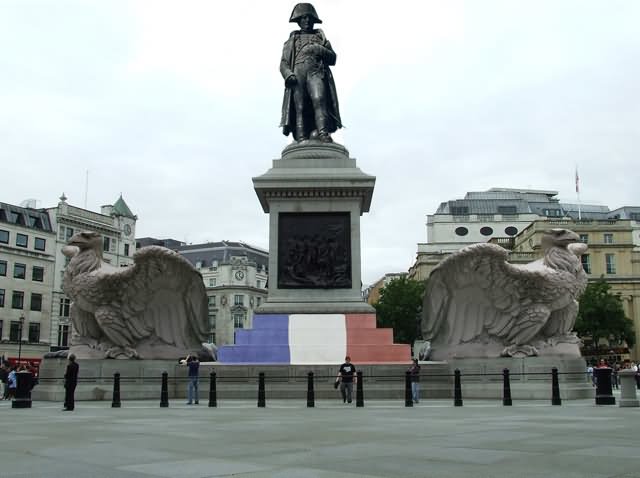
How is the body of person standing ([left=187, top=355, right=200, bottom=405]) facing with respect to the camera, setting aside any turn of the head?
away from the camera

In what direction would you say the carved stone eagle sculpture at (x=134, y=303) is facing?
to the viewer's left

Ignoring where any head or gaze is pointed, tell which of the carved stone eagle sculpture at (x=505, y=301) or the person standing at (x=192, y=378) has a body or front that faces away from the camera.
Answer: the person standing

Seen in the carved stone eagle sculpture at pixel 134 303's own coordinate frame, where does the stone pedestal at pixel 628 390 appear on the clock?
The stone pedestal is roughly at 7 o'clock from the carved stone eagle sculpture.

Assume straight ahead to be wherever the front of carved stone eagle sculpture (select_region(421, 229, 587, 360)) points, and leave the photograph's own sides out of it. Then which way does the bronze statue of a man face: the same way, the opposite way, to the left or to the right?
to the right

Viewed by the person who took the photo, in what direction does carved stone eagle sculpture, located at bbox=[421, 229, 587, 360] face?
facing to the right of the viewer

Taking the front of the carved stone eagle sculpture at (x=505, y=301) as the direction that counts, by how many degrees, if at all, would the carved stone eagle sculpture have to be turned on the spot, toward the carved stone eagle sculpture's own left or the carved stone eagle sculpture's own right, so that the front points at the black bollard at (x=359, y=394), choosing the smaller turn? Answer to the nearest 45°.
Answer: approximately 135° to the carved stone eagle sculpture's own right
